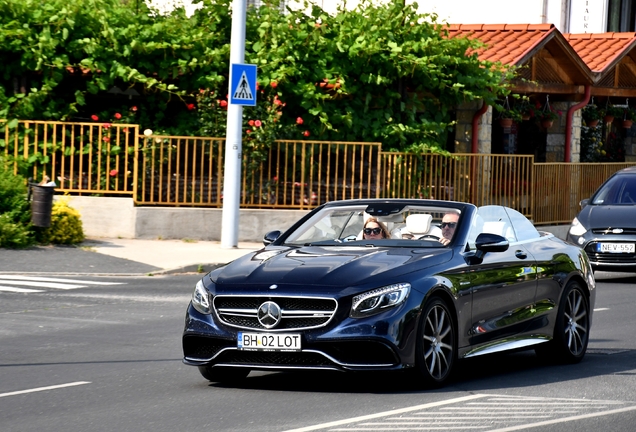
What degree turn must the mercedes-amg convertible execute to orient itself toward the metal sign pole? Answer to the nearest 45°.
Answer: approximately 135° to its right

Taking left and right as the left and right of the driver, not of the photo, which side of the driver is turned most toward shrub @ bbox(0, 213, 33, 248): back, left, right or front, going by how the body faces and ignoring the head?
right

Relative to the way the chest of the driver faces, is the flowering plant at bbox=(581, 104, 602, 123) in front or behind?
behind

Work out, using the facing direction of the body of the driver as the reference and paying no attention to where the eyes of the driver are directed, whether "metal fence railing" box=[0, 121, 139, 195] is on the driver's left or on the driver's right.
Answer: on the driver's right

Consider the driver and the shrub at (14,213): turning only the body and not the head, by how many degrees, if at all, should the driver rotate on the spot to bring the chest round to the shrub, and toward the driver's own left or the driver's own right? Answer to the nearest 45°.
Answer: approximately 90° to the driver's own right

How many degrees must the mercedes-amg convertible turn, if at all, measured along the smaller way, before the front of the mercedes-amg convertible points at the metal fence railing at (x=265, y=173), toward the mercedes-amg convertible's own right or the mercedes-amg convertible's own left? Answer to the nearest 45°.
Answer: approximately 135° to the mercedes-amg convertible's own right

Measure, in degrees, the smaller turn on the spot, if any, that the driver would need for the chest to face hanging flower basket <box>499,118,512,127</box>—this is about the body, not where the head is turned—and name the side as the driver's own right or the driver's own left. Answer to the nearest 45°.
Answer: approximately 135° to the driver's own right

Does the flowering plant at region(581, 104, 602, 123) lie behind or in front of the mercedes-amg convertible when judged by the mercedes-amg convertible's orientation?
behind

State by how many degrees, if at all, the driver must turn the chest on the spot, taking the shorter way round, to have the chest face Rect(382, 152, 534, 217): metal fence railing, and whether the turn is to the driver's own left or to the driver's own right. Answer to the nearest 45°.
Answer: approximately 135° to the driver's own right

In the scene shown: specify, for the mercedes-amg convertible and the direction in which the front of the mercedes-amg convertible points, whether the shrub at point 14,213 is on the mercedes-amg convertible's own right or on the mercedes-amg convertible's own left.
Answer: on the mercedes-amg convertible's own right

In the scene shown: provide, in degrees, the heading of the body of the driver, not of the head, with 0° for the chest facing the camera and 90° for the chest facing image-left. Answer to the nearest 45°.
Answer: approximately 45°

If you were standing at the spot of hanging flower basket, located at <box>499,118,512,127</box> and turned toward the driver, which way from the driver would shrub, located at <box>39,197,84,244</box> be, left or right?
right
